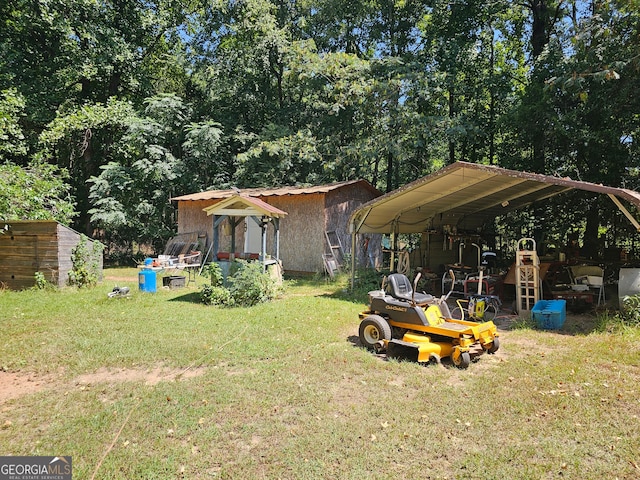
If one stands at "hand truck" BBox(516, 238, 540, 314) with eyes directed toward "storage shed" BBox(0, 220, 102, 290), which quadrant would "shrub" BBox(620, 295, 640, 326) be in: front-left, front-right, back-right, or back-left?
back-left

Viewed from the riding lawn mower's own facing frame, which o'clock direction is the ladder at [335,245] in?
The ladder is roughly at 7 o'clock from the riding lawn mower.

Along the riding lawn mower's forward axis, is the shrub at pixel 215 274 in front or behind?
behind

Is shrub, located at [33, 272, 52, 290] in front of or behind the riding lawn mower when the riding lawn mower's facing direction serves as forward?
behind

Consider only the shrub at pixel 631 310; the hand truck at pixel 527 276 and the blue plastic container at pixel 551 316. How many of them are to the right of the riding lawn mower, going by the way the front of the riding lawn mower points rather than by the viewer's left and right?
0

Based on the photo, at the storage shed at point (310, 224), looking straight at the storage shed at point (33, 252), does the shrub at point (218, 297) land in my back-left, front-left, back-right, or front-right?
front-left

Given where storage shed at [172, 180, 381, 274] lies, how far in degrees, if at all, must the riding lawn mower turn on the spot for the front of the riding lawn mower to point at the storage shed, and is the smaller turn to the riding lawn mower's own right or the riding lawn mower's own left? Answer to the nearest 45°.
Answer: approximately 180°

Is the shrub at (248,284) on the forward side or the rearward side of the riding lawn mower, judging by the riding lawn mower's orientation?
on the rearward side

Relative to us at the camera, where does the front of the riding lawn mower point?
facing the viewer and to the right of the viewer

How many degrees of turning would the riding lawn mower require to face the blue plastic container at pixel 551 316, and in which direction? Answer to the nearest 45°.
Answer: approximately 90° to its left

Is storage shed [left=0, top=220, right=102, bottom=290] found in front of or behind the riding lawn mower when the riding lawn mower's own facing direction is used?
behind

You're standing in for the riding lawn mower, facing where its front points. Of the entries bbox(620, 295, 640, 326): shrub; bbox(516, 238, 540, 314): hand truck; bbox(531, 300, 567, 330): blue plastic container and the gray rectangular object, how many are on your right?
0

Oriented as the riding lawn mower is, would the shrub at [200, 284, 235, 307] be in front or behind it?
behind

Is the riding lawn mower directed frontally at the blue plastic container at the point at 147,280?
no

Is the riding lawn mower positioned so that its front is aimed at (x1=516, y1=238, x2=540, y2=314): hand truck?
no

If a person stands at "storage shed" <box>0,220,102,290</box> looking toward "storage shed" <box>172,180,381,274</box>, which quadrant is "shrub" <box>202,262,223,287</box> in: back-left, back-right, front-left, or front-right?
front-right
